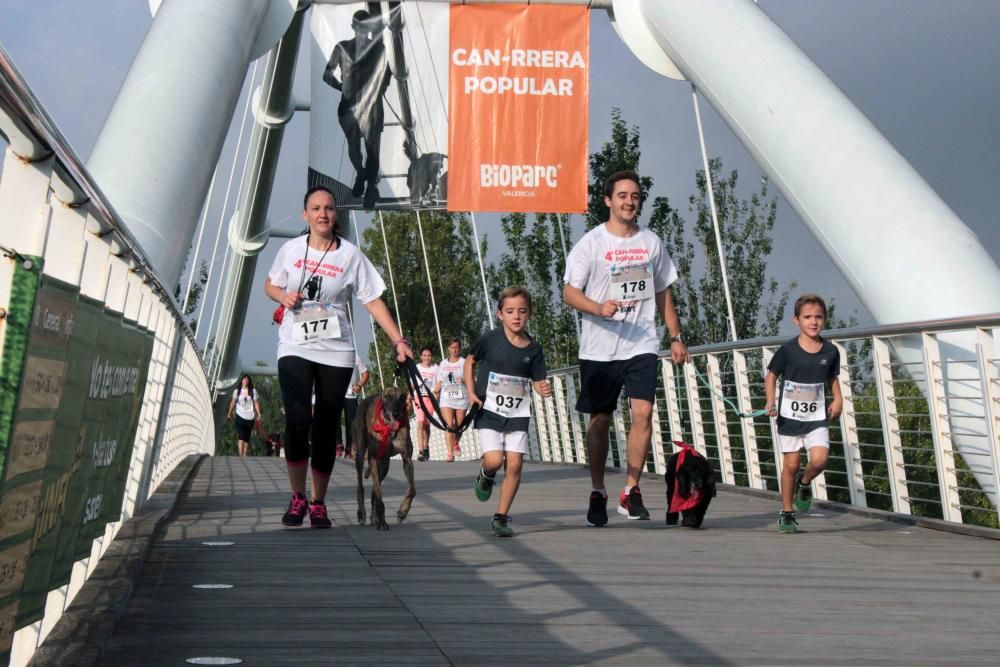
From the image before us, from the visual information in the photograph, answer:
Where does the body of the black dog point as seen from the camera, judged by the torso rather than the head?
toward the camera

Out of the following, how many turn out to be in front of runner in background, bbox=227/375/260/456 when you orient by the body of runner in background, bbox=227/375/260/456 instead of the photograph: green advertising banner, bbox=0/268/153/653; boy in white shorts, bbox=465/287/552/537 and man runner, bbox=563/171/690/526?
3

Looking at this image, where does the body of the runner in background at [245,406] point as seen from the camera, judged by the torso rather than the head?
toward the camera

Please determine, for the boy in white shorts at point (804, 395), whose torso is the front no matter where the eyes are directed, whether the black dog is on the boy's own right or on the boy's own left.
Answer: on the boy's own right

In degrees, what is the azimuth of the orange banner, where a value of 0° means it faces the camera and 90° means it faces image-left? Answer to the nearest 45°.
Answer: approximately 0°

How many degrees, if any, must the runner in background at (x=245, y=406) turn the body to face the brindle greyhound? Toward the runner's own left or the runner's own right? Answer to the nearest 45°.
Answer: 0° — they already face it

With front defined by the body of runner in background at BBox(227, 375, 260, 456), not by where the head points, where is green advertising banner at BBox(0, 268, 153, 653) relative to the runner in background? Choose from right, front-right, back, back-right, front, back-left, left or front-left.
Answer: front

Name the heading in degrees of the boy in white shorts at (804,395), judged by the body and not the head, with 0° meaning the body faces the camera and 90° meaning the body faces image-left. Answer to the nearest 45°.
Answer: approximately 0°
